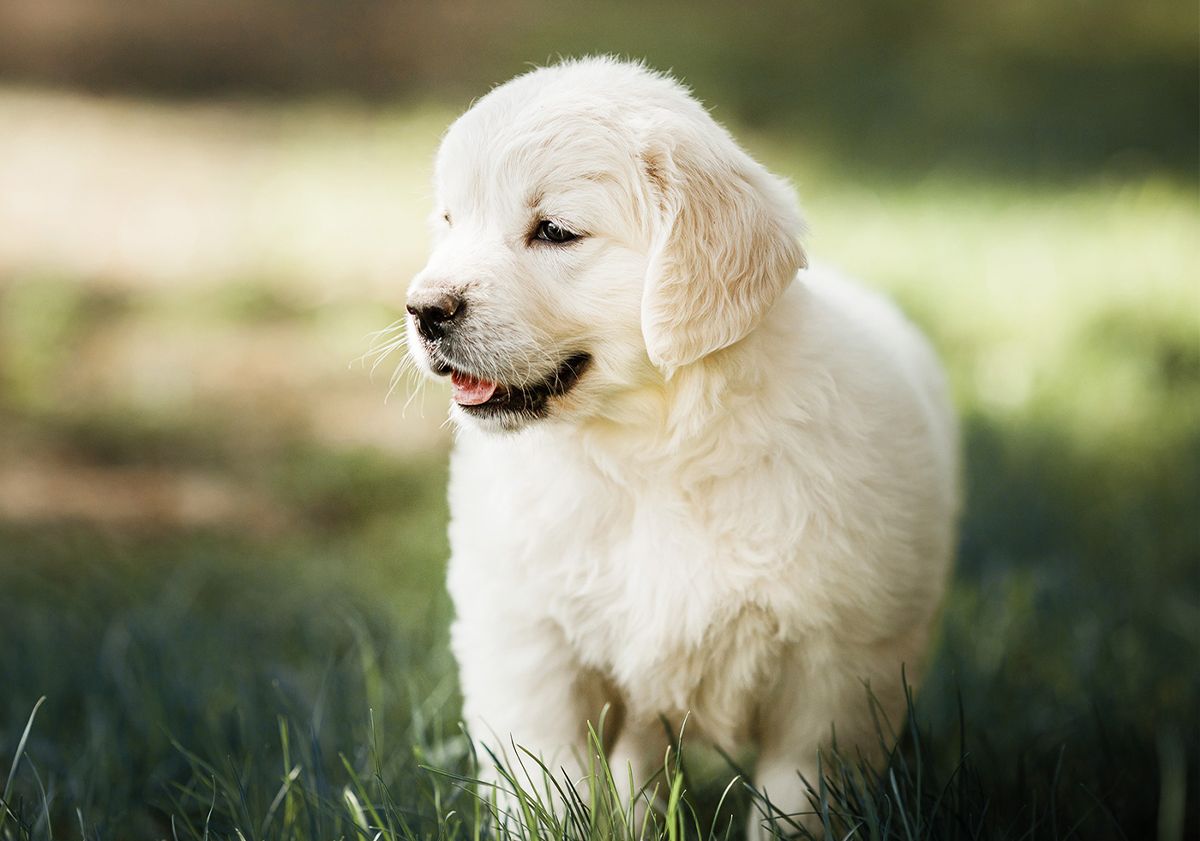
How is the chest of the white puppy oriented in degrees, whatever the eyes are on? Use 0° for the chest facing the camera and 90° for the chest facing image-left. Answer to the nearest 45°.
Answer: approximately 45°
